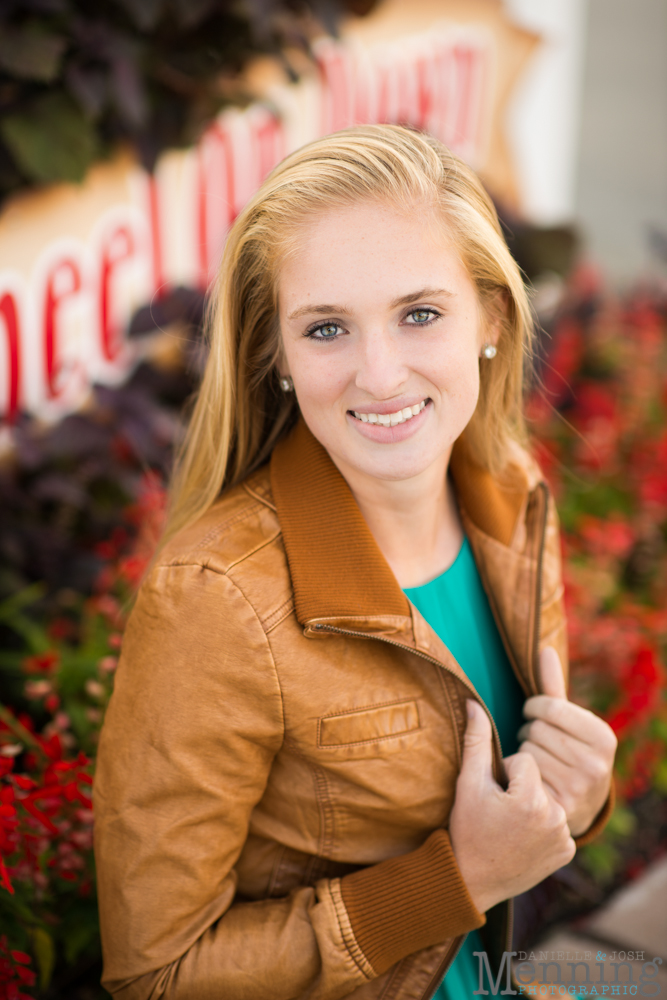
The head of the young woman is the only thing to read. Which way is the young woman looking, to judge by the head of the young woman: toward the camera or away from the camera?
toward the camera

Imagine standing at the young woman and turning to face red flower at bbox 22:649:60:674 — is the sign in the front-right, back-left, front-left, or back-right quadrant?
front-right

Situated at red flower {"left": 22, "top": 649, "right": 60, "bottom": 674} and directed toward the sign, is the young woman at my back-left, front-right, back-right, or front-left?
back-right

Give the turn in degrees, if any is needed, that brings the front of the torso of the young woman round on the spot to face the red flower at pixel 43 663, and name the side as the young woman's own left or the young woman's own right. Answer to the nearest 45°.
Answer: approximately 180°

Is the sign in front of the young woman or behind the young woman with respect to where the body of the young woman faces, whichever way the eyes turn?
behind
